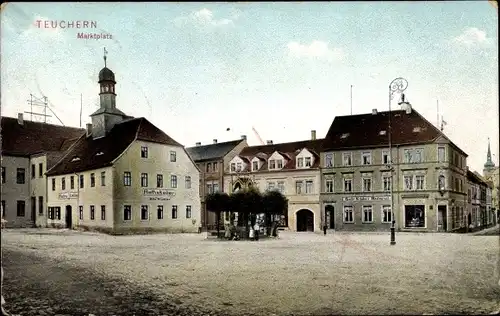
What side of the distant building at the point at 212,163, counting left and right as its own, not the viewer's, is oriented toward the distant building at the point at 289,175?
left

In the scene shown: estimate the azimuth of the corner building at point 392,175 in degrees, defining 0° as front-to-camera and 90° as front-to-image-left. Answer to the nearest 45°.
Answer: approximately 0°

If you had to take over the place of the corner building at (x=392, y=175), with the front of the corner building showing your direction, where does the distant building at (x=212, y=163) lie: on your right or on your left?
on your right

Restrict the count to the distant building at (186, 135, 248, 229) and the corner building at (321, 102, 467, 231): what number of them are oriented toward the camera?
2

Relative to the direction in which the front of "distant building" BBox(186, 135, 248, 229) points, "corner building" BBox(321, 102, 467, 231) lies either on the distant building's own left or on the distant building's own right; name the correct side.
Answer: on the distant building's own left

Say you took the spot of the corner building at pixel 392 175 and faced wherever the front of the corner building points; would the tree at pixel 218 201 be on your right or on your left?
on your right

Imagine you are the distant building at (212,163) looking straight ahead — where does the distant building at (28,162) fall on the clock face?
the distant building at (28,162) is roughly at 3 o'clock from the distant building at (212,163).

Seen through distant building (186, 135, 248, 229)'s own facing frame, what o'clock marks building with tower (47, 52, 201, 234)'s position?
The building with tower is roughly at 3 o'clock from the distant building.
